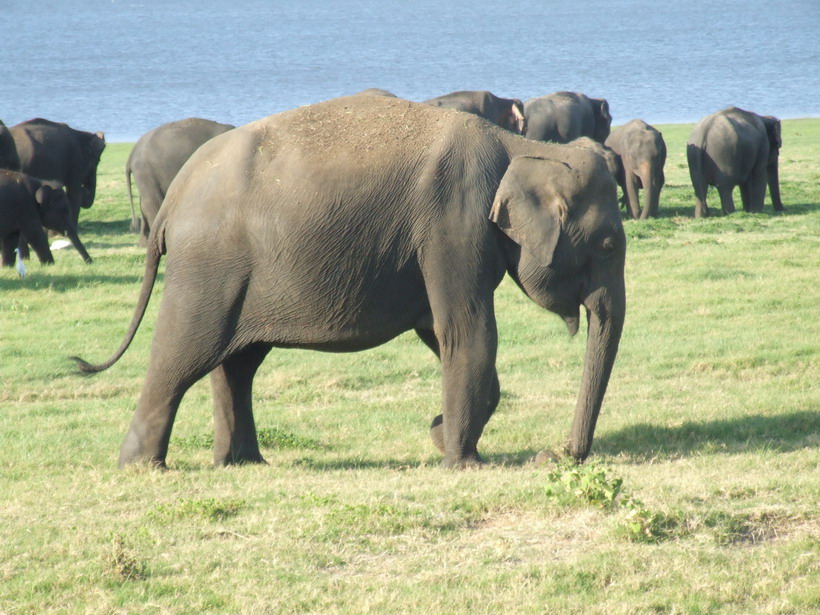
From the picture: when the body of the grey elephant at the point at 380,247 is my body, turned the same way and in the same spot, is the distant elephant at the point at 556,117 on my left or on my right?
on my left

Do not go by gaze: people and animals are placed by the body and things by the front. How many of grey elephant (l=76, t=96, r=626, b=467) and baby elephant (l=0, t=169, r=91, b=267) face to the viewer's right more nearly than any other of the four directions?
2

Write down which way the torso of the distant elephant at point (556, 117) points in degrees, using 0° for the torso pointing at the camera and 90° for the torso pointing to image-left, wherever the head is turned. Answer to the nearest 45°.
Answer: approximately 225°

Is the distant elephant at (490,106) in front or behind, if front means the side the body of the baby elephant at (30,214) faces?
in front

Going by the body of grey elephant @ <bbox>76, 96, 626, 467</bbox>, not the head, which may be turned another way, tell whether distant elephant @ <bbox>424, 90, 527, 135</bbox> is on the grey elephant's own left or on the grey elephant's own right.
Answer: on the grey elephant's own left

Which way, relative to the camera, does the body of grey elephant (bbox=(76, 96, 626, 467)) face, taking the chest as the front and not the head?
to the viewer's right

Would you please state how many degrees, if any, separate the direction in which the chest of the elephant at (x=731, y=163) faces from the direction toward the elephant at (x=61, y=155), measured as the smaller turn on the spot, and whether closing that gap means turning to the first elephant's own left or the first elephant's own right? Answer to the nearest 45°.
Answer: approximately 135° to the first elephant's own left

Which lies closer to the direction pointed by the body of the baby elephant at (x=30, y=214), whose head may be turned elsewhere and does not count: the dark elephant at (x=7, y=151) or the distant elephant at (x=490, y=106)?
the distant elephant

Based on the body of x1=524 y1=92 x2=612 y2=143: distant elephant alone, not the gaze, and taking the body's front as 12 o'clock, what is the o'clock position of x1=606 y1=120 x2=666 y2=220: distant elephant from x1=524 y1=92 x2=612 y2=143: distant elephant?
x1=606 y1=120 x2=666 y2=220: distant elephant is roughly at 4 o'clock from x1=524 y1=92 x2=612 y2=143: distant elephant.

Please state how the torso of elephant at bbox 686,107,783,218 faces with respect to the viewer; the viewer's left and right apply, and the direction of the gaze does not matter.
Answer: facing away from the viewer and to the right of the viewer

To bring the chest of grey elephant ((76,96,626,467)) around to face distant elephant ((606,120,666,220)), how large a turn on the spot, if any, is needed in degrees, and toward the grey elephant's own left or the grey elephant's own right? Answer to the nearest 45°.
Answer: approximately 90° to the grey elephant's own left

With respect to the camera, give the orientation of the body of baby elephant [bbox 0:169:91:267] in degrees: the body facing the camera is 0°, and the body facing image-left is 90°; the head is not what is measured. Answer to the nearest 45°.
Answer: approximately 270°

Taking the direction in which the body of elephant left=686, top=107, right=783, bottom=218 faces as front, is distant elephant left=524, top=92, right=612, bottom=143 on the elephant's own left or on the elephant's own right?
on the elephant's own left
